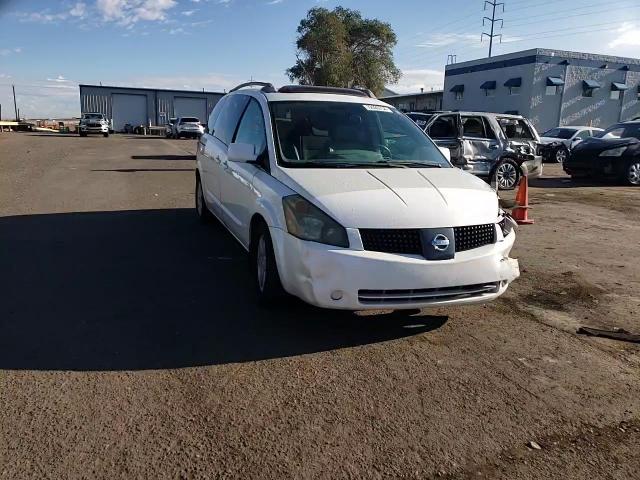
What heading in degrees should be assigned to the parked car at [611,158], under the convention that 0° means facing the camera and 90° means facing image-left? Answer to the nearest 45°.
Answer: approximately 45°

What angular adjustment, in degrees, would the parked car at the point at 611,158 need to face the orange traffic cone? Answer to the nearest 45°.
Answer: approximately 45° to its left

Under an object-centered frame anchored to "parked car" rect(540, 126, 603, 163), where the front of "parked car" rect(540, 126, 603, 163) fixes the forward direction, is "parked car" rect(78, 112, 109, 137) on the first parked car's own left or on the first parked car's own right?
on the first parked car's own right

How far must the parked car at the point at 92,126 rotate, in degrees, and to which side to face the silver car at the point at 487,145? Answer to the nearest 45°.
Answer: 0° — it already faces it

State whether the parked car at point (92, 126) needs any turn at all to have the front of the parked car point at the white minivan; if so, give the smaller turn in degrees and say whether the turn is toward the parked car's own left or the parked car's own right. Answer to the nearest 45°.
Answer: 0° — it already faces it

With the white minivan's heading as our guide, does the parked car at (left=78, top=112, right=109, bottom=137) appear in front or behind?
behind

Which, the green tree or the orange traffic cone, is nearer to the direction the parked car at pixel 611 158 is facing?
the orange traffic cone

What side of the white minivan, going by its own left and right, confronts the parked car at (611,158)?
left
